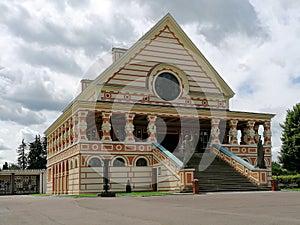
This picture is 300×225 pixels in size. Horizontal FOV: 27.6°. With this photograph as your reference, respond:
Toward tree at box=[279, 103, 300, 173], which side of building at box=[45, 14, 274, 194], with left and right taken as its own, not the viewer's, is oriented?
left

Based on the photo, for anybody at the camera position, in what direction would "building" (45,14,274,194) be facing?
facing the viewer and to the right of the viewer
